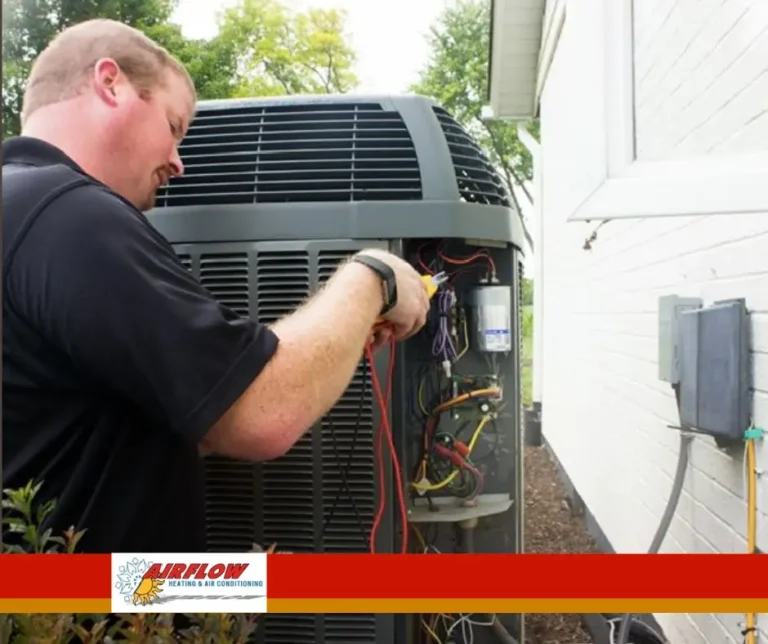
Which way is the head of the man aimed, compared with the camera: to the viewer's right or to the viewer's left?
to the viewer's right

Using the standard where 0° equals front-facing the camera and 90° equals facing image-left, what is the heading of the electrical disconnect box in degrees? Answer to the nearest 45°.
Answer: approximately 45°

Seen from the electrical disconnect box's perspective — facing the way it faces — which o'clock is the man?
The man is roughly at 12 o'clock from the electrical disconnect box.

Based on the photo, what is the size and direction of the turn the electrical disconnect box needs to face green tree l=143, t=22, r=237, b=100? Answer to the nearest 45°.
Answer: approximately 90° to its right

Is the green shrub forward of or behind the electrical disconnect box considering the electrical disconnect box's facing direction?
forward
